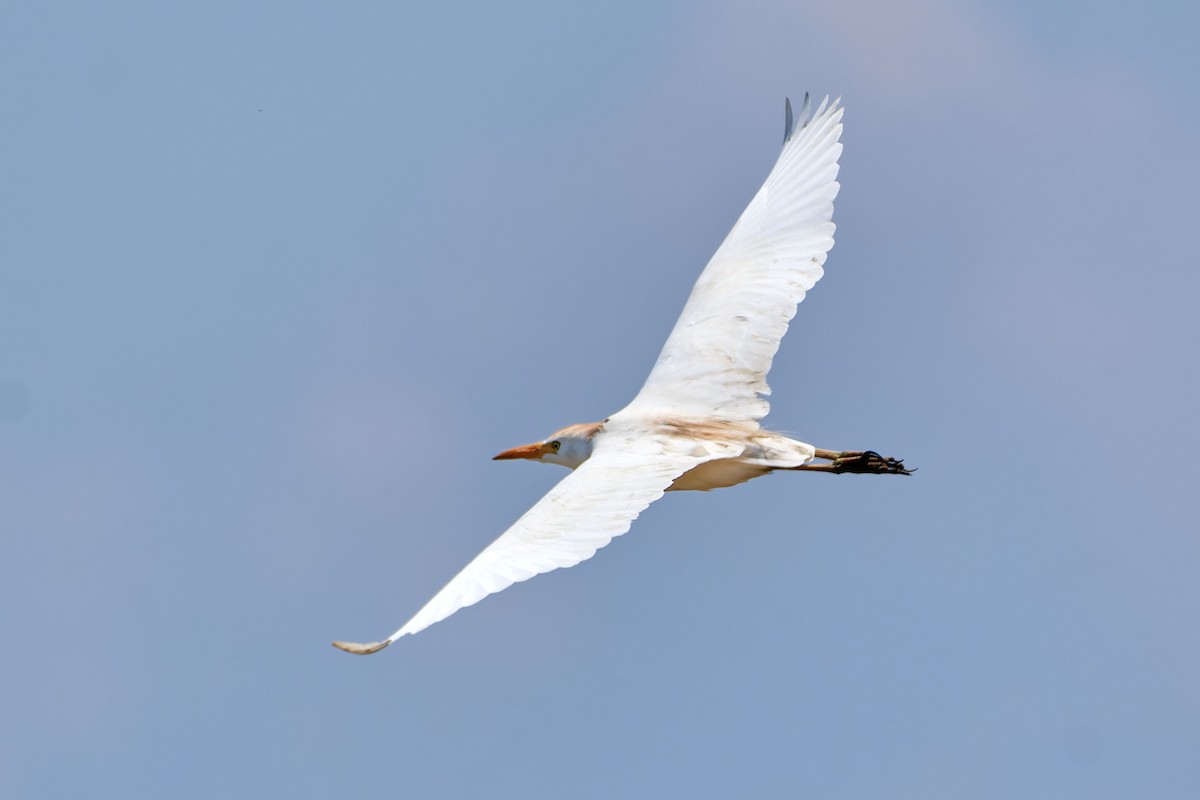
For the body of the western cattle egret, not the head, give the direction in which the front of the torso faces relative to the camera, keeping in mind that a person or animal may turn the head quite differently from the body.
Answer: to the viewer's left
